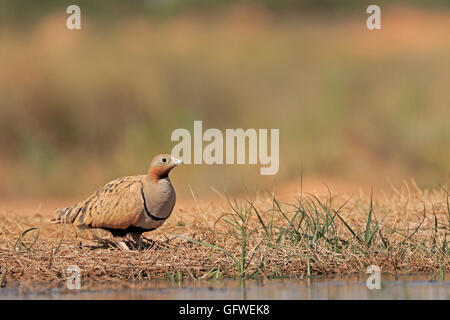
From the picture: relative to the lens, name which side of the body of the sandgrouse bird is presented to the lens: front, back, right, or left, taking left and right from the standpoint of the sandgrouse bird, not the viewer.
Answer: right
